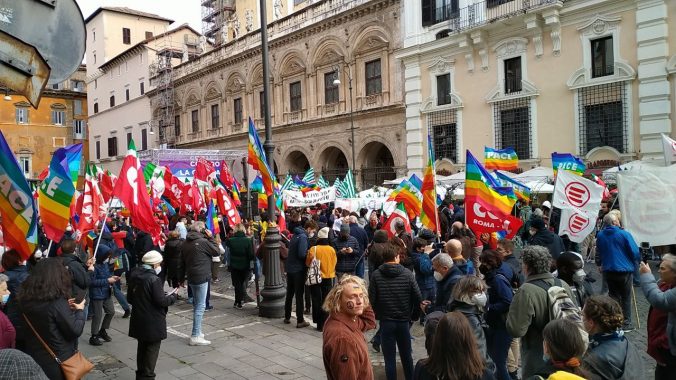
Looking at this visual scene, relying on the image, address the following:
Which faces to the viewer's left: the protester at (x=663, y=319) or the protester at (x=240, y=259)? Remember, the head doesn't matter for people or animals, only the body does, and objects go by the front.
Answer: the protester at (x=663, y=319)

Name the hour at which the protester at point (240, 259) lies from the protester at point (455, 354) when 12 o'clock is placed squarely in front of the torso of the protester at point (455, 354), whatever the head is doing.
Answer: the protester at point (240, 259) is roughly at 11 o'clock from the protester at point (455, 354).

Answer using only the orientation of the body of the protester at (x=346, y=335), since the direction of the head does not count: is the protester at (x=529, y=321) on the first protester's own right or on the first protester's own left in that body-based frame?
on the first protester's own left

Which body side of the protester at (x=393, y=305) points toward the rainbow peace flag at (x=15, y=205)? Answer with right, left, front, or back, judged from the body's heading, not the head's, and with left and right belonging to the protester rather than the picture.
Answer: left

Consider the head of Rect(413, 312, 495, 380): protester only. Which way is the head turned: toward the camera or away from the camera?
away from the camera

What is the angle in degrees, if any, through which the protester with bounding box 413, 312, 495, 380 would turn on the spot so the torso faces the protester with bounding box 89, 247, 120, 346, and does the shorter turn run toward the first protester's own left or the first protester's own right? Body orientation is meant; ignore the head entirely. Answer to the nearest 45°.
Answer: approximately 45° to the first protester's own left

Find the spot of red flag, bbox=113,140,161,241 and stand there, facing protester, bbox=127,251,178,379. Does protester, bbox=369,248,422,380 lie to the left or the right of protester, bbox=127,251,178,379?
left

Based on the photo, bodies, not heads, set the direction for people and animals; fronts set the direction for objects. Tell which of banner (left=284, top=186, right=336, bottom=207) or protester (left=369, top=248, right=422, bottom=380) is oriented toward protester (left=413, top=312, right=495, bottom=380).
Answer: the banner

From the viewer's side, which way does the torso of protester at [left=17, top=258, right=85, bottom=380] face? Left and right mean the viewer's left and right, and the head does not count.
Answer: facing away from the viewer and to the right of the viewer

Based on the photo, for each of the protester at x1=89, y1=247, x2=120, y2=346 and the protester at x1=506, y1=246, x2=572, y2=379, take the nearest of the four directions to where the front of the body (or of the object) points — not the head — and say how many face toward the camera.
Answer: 0

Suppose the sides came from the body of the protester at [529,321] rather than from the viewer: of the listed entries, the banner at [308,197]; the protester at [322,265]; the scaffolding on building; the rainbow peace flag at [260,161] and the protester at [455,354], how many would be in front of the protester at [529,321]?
4

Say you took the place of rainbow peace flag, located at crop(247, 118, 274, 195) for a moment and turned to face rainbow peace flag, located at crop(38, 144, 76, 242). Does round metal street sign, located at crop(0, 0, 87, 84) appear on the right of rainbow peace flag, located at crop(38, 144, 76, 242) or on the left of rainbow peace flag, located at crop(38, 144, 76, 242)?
left

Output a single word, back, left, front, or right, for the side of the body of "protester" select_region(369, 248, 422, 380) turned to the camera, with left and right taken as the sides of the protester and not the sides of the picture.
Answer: back

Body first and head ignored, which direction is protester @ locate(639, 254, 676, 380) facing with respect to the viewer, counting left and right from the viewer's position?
facing to the left of the viewer
